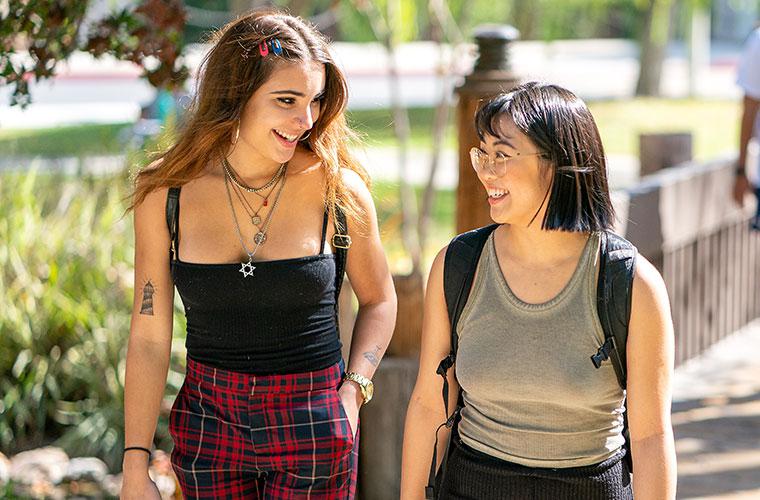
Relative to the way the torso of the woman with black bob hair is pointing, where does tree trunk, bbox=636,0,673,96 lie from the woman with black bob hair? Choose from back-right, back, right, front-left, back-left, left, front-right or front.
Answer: back

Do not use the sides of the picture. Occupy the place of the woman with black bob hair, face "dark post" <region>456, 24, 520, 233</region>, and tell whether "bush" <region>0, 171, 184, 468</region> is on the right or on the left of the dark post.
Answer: left

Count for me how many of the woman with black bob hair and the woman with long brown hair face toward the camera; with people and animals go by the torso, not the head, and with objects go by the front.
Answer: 2

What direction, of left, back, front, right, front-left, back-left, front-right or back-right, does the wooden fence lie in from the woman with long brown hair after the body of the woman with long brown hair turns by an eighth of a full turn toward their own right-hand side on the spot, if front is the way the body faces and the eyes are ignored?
back

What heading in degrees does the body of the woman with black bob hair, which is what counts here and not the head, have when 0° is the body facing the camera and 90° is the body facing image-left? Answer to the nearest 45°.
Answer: approximately 0°

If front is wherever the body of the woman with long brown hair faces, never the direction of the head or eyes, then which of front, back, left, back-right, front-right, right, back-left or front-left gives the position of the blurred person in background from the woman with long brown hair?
back-left

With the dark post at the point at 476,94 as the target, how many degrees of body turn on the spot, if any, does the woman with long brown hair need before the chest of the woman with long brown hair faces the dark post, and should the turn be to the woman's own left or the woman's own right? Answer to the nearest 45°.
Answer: approximately 135° to the woman's own left

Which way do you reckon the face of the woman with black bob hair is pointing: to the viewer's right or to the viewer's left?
to the viewer's left

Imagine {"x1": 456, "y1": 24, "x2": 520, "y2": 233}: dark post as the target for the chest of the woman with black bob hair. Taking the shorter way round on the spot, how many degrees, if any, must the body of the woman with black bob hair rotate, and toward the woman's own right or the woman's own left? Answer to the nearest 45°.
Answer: approximately 180°
